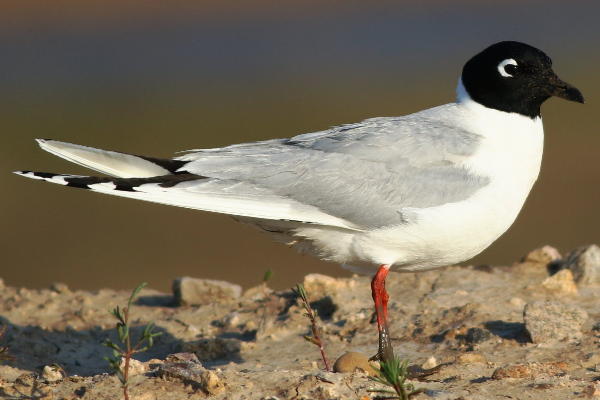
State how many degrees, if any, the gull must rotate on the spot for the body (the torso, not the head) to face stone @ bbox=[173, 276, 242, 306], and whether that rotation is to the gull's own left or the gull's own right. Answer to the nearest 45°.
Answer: approximately 135° to the gull's own left

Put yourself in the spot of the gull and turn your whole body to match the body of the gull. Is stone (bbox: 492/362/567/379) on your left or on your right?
on your right

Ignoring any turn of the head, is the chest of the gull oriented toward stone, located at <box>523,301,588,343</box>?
yes

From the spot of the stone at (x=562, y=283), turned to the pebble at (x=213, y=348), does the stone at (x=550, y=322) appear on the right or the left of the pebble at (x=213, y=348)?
left

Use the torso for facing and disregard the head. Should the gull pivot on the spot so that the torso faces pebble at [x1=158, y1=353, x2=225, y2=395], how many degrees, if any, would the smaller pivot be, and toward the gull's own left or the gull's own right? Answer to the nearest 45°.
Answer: approximately 135° to the gull's own right

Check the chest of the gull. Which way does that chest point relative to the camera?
to the viewer's right

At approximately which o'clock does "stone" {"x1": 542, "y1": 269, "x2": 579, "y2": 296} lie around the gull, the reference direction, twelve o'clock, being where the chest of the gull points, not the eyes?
The stone is roughly at 11 o'clock from the gull.
